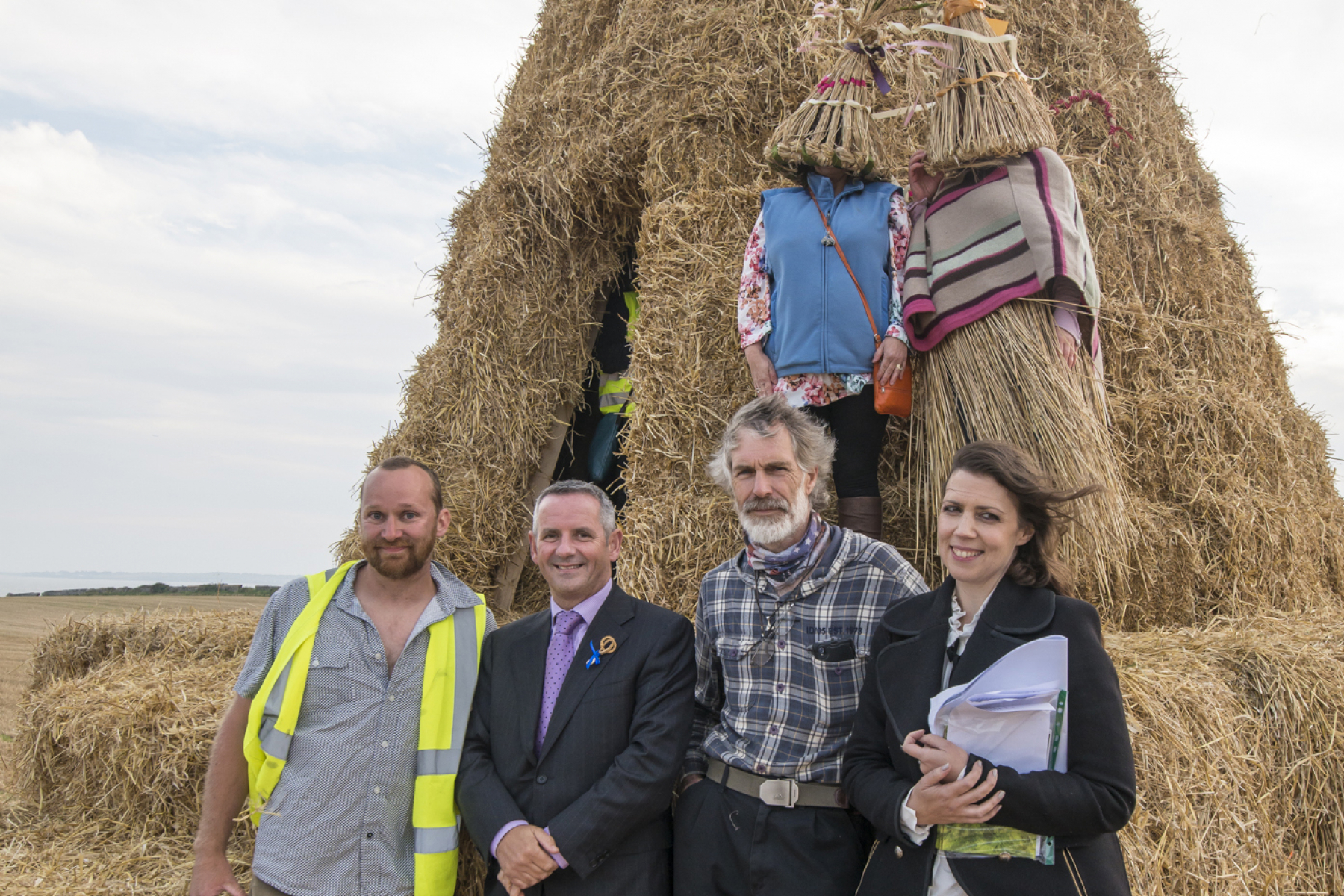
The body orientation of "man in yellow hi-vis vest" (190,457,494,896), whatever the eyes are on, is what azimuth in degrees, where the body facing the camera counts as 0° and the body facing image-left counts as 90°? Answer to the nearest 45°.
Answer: approximately 0°

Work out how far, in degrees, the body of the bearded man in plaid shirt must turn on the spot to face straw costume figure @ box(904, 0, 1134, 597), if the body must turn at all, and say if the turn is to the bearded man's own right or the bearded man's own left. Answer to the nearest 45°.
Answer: approximately 135° to the bearded man's own left

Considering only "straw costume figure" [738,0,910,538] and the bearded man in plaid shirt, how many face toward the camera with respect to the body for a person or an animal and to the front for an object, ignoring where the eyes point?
2

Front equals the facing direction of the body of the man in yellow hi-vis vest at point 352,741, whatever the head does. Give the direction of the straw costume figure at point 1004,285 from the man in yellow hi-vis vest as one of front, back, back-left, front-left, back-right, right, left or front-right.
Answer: left

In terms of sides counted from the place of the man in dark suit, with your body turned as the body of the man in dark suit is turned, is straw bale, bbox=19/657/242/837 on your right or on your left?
on your right
